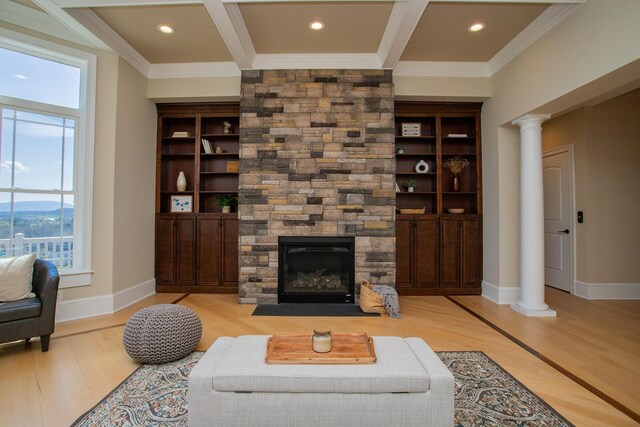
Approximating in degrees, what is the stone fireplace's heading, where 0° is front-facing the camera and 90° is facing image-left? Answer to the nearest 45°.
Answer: approximately 0°

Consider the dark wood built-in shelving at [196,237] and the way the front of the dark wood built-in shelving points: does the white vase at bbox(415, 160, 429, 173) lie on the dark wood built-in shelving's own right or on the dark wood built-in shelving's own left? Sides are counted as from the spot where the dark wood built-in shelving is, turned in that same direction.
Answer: on the dark wood built-in shelving's own left

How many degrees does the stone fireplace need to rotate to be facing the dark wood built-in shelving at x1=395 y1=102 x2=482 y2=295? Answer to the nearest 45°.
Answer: approximately 90° to its left

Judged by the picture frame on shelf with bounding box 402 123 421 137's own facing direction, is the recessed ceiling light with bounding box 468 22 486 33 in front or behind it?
in front

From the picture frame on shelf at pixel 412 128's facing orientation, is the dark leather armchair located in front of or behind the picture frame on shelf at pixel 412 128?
in front

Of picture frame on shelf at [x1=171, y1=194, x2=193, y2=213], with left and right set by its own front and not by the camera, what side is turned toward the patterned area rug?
front

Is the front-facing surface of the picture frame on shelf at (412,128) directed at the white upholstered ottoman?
yes

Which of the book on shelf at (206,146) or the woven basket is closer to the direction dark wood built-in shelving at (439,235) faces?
the woven basket

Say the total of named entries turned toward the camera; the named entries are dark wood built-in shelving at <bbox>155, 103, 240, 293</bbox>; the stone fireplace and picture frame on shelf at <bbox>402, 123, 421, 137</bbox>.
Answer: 3

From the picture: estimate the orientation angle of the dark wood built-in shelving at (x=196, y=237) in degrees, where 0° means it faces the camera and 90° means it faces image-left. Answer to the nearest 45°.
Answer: approximately 0°
